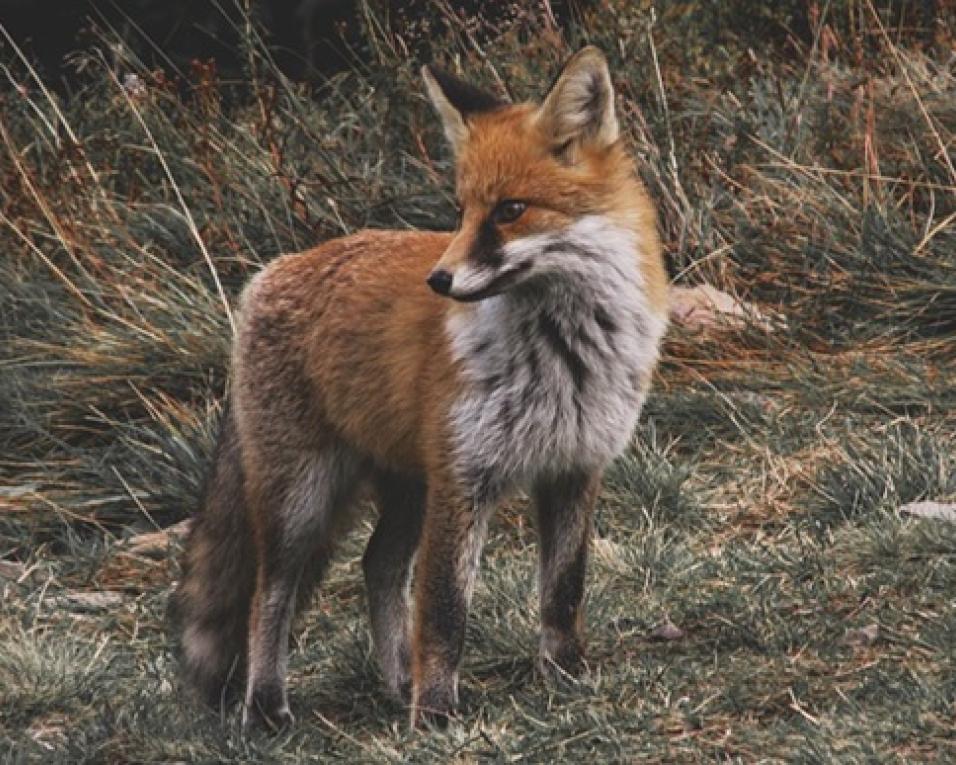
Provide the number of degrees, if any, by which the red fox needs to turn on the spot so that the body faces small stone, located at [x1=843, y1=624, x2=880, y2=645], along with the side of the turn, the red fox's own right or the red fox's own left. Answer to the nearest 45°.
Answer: approximately 45° to the red fox's own left

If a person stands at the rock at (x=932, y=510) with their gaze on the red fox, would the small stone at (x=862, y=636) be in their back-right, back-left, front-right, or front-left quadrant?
front-left

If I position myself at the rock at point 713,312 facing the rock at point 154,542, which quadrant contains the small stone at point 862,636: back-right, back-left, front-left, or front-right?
front-left

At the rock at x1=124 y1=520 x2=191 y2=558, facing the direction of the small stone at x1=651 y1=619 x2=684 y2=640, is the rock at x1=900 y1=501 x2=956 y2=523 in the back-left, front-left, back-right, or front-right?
front-left

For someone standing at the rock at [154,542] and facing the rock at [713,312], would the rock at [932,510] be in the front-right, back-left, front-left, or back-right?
front-right

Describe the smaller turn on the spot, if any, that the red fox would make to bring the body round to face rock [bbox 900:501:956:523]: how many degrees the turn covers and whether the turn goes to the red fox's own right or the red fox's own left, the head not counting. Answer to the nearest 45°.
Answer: approximately 45° to the red fox's own left

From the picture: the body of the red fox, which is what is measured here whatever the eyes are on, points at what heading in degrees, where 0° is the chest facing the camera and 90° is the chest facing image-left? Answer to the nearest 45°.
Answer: approximately 315°

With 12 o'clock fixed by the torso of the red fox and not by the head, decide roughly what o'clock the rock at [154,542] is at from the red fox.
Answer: The rock is roughly at 6 o'clock from the red fox.

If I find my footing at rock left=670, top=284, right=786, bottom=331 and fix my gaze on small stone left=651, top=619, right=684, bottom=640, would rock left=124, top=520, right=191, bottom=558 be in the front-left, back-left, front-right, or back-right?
front-right

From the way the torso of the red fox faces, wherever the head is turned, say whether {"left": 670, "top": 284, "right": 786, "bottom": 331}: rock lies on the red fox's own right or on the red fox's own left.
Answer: on the red fox's own left
